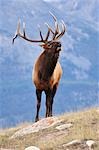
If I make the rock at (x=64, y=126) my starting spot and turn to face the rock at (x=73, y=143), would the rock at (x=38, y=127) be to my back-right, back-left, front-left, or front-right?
back-right

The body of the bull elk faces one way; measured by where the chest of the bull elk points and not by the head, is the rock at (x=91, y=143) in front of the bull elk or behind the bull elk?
in front

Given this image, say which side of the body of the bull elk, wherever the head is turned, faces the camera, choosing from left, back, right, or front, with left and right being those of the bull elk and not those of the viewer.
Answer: front

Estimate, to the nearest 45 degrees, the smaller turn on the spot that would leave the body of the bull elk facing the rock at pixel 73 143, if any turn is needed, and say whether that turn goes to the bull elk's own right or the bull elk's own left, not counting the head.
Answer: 0° — it already faces it

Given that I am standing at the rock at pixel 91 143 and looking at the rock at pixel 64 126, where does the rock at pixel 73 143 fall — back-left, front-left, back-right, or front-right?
front-left
